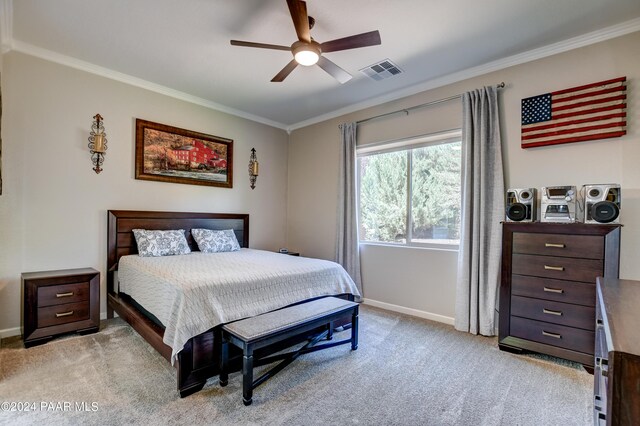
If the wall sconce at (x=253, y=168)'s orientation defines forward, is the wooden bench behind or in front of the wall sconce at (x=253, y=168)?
in front

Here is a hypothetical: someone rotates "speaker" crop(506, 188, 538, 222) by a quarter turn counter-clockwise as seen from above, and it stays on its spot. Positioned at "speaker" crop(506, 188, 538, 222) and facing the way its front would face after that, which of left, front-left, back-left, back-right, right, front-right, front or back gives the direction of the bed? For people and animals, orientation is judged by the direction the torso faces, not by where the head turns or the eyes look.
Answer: back-right

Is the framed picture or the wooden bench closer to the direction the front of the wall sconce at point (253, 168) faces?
the wooden bench

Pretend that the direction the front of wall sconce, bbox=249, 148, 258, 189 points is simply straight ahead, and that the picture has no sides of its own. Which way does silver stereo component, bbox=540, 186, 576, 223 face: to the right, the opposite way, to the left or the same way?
to the right

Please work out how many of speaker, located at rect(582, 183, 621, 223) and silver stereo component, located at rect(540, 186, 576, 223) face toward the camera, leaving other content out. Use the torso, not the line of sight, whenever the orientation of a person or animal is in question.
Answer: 2

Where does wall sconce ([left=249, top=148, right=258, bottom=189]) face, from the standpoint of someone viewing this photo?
facing the viewer and to the right of the viewer

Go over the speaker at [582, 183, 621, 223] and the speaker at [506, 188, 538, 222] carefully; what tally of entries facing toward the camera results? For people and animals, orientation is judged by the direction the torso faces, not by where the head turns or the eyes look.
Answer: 2

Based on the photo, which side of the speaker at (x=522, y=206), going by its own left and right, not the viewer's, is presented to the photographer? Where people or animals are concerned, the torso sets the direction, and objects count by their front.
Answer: front

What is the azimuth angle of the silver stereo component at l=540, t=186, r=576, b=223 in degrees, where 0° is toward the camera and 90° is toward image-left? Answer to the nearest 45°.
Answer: approximately 0°

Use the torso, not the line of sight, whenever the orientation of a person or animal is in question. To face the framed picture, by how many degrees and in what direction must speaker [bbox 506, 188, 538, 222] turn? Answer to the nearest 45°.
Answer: approximately 90° to its right

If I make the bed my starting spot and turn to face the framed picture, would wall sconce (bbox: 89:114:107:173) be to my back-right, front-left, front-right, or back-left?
front-left

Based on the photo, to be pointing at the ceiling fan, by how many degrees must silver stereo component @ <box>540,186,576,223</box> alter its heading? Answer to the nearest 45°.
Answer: approximately 45° to its right

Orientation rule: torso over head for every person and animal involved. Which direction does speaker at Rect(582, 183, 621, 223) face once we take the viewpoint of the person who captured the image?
facing the viewer
